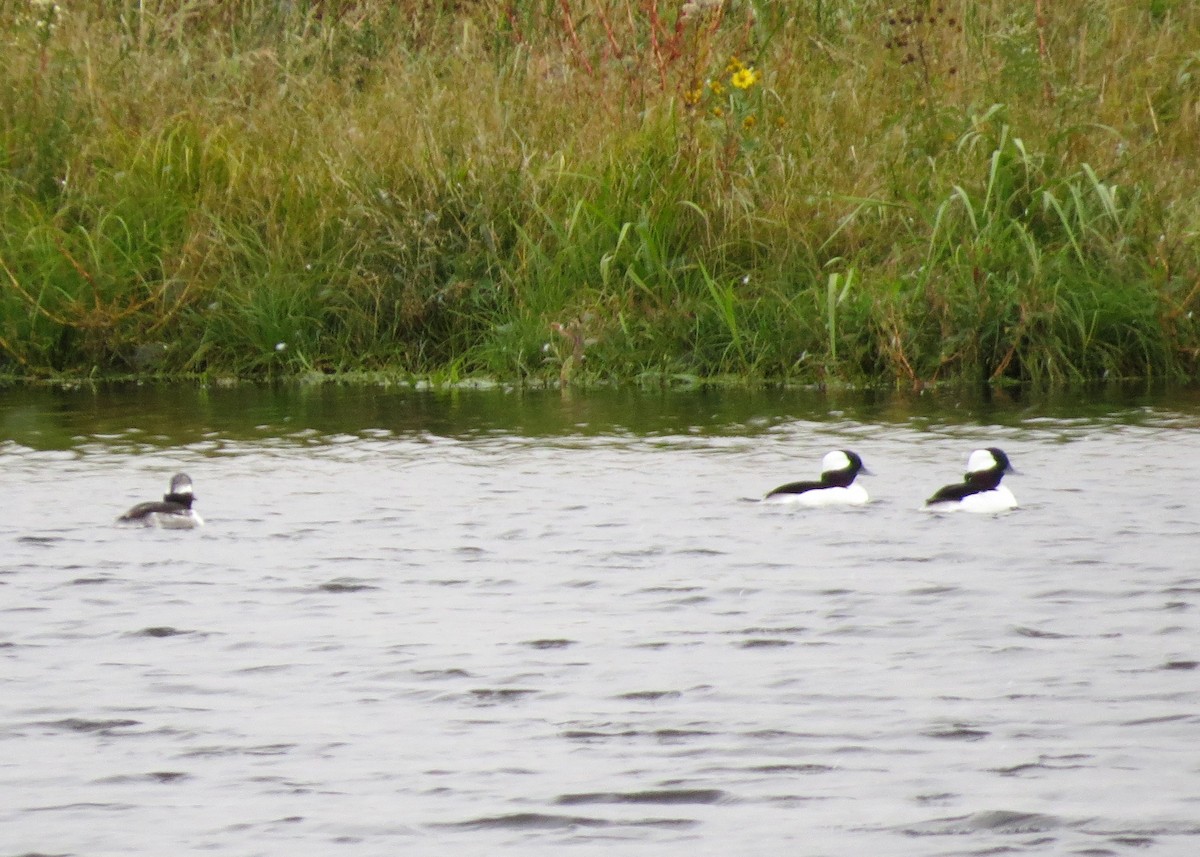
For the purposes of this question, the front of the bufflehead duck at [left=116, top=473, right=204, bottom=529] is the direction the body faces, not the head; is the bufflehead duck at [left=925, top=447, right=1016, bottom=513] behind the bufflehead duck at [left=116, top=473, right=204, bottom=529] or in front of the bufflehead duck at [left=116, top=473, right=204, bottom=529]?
in front

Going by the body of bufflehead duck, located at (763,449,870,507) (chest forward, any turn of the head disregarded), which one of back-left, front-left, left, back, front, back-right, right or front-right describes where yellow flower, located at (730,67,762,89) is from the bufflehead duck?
left

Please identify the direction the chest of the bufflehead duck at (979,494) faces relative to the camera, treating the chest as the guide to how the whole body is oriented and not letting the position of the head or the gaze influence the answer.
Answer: to the viewer's right

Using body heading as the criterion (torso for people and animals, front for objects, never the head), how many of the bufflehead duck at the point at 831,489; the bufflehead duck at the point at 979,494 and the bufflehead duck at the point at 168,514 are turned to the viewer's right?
3

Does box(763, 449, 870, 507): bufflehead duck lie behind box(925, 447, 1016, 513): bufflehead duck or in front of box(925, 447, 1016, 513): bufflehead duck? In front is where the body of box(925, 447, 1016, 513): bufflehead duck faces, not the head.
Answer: behind

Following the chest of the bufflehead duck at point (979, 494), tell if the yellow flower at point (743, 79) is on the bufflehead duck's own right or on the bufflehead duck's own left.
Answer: on the bufflehead duck's own left

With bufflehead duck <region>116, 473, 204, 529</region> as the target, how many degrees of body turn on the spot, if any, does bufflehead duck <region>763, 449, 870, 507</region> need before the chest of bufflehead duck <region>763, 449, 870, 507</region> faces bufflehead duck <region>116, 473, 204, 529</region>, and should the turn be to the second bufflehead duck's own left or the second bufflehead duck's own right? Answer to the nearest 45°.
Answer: approximately 180°

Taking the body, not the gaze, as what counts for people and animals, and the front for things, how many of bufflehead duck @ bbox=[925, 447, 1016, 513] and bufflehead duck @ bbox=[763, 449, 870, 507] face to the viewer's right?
2

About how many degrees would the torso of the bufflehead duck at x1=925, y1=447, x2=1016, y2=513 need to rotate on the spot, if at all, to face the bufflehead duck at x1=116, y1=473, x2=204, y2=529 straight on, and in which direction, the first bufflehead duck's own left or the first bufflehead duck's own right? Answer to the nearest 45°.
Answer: approximately 180°

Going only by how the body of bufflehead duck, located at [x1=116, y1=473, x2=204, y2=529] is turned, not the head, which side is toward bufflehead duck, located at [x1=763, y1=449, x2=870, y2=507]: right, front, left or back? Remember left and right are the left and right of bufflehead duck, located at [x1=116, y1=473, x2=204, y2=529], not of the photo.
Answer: front

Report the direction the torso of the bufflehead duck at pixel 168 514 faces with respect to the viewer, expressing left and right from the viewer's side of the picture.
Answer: facing to the right of the viewer

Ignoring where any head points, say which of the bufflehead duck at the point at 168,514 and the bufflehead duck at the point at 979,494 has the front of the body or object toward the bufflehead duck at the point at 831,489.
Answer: the bufflehead duck at the point at 168,514

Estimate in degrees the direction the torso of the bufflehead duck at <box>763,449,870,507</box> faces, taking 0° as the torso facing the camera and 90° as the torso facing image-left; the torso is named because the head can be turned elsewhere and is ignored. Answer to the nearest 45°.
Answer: approximately 270°
